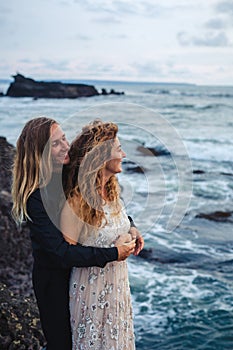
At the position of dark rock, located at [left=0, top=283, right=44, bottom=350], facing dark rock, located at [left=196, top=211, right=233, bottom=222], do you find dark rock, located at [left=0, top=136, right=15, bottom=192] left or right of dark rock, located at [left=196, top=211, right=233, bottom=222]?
left

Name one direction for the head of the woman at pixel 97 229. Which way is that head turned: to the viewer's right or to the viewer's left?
to the viewer's right

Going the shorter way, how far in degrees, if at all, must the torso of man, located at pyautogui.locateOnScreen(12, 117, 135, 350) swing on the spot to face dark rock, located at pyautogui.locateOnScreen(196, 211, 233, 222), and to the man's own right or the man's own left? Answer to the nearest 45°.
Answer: approximately 90° to the man's own left

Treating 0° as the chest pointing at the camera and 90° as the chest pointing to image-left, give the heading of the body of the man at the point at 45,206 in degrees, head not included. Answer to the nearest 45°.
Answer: approximately 270°

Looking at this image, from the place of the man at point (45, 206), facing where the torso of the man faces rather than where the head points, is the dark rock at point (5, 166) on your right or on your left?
on your left

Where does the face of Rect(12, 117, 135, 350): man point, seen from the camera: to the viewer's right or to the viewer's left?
to the viewer's right
